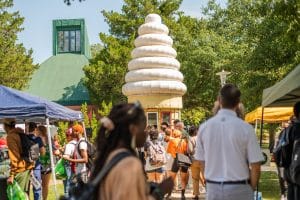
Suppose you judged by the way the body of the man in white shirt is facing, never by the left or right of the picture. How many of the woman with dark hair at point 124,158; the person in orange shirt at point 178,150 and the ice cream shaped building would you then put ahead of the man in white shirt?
2

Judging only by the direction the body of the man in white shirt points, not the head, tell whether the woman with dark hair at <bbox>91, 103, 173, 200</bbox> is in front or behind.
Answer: behind

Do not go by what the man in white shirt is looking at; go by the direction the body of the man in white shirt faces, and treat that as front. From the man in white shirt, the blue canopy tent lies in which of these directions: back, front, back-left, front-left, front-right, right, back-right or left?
front-left

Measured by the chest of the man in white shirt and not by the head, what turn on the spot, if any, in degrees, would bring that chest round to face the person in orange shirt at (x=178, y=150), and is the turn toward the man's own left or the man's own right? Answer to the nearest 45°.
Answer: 0° — they already face them

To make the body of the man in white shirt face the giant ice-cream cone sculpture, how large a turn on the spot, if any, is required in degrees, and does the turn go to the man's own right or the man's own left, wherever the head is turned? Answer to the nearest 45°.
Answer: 0° — they already face it

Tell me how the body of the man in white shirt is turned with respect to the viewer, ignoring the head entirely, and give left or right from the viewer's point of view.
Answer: facing away from the viewer

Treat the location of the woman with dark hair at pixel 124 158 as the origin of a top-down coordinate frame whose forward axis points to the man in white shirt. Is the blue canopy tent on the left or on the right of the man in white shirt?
left

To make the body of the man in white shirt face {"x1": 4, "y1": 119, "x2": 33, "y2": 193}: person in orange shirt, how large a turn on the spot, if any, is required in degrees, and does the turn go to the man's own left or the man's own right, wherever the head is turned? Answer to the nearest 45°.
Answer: approximately 45° to the man's own left

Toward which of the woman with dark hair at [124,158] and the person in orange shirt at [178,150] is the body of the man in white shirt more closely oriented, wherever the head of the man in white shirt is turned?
the person in orange shirt

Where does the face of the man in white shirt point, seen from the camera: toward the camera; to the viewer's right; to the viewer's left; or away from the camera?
away from the camera
